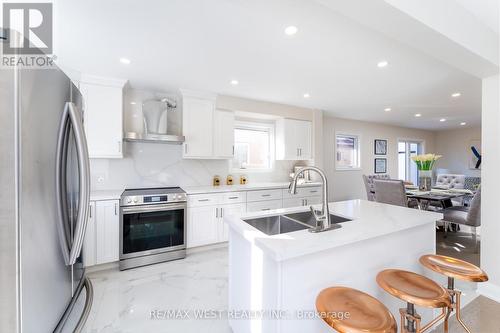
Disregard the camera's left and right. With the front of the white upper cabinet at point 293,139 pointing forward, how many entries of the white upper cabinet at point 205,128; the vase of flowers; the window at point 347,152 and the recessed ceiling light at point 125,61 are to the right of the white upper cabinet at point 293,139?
2

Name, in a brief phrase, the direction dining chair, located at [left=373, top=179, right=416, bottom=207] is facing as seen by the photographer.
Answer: facing away from the viewer and to the right of the viewer

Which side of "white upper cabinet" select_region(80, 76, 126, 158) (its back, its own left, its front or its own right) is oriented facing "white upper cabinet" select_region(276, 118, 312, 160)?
left

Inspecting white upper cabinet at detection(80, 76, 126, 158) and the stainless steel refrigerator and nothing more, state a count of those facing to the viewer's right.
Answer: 1

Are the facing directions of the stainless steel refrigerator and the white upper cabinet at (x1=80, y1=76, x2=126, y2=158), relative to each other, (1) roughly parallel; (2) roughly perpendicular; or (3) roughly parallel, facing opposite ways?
roughly perpendicular

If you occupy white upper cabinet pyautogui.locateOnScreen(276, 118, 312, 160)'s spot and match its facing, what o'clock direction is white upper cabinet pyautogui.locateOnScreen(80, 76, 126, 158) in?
white upper cabinet pyautogui.locateOnScreen(80, 76, 126, 158) is roughly at 3 o'clock from white upper cabinet pyautogui.locateOnScreen(276, 118, 312, 160).

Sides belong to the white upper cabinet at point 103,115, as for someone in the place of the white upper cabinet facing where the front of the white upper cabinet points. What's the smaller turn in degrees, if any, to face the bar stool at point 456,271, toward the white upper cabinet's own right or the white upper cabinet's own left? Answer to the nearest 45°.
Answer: approximately 45° to the white upper cabinet's own left

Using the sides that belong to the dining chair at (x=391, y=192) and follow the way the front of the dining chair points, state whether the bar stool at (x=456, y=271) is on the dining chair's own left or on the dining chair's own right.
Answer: on the dining chair's own right

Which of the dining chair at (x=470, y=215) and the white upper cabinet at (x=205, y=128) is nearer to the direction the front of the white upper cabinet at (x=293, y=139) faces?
the dining chair

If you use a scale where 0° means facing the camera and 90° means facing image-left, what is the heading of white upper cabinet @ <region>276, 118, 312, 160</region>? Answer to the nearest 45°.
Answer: approximately 315°

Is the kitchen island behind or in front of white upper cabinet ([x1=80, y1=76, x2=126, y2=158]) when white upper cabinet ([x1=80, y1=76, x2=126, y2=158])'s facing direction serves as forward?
in front

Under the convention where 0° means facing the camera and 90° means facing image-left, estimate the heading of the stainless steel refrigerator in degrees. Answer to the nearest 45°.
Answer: approximately 270°
